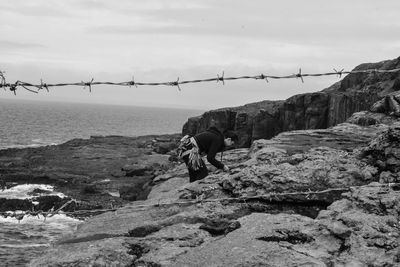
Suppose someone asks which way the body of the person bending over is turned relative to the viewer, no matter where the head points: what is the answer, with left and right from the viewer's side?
facing to the right of the viewer
